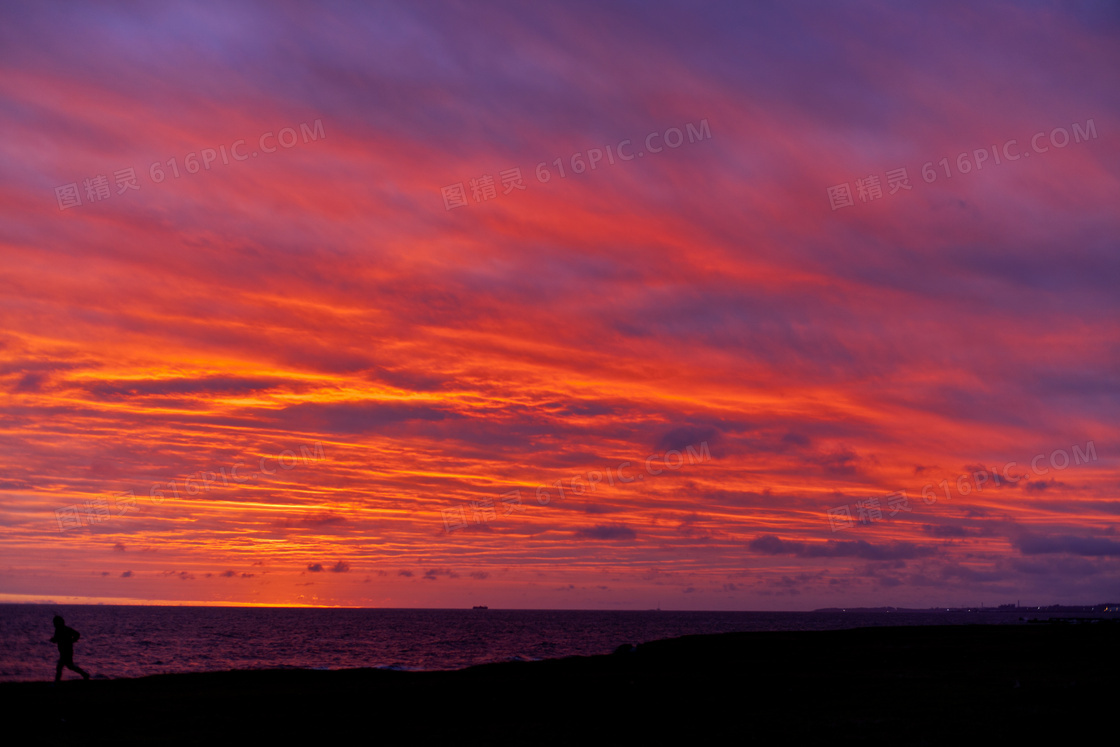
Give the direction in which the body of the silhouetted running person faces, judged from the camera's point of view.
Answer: to the viewer's left
